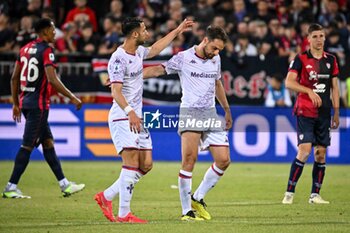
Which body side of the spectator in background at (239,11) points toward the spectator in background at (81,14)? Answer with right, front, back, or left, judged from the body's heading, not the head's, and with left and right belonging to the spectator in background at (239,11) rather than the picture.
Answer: right

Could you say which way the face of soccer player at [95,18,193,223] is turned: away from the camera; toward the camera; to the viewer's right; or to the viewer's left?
to the viewer's right

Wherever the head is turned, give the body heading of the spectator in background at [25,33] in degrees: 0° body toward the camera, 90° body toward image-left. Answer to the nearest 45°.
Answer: approximately 0°

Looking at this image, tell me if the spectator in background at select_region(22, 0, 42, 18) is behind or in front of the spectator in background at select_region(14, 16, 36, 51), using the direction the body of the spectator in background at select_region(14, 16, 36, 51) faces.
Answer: behind
